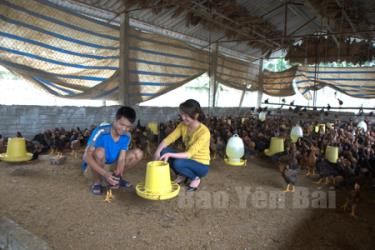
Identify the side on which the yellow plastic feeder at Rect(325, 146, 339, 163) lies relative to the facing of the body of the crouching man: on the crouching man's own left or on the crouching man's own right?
on the crouching man's own left

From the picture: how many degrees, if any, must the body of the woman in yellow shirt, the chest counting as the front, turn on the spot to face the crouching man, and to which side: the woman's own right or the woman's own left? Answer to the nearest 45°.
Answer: approximately 45° to the woman's own right

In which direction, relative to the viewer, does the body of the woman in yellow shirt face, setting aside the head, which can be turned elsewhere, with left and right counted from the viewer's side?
facing the viewer and to the left of the viewer

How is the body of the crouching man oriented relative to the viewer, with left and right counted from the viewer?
facing the viewer and to the right of the viewer

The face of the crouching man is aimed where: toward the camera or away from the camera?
toward the camera

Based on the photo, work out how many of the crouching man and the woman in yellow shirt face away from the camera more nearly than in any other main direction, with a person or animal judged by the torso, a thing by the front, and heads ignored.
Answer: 0

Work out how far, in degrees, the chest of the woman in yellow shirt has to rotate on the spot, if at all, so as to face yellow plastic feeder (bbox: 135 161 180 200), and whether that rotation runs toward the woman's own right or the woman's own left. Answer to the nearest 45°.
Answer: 0° — they already face it

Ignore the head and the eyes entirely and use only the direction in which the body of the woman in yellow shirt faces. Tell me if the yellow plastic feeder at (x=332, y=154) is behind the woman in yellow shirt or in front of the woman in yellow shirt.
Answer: behind

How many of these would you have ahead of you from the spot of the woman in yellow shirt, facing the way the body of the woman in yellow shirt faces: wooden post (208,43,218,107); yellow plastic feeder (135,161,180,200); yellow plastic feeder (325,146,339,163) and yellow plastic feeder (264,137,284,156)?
1

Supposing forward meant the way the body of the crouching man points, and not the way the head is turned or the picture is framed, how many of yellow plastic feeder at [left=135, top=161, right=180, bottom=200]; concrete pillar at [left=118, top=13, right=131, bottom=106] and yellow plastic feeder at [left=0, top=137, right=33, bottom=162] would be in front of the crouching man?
1

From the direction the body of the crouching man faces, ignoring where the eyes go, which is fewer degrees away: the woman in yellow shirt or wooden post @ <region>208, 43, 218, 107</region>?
the woman in yellow shirt

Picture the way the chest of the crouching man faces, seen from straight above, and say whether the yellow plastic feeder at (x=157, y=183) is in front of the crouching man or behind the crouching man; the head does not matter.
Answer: in front

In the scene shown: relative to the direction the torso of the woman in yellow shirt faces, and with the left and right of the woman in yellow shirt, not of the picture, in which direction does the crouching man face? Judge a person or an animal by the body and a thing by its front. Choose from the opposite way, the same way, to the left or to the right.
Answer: to the left

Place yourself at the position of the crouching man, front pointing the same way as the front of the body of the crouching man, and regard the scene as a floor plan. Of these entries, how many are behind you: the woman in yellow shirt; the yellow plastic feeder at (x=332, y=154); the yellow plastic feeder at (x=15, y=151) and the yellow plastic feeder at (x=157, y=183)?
1

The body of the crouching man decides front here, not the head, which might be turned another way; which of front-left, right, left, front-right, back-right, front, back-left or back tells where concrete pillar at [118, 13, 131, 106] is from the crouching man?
back-left
